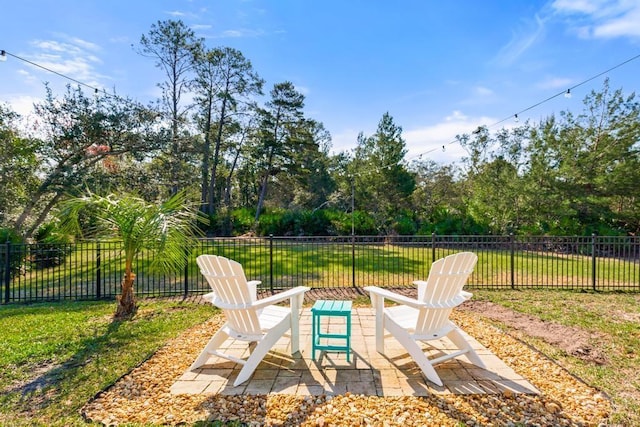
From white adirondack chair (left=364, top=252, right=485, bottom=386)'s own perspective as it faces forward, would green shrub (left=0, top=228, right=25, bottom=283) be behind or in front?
in front

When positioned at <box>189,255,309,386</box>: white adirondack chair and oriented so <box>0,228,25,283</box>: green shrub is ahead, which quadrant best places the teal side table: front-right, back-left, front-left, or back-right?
back-right

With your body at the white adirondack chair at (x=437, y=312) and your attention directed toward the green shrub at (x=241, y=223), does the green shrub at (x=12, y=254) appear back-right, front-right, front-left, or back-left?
front-left
